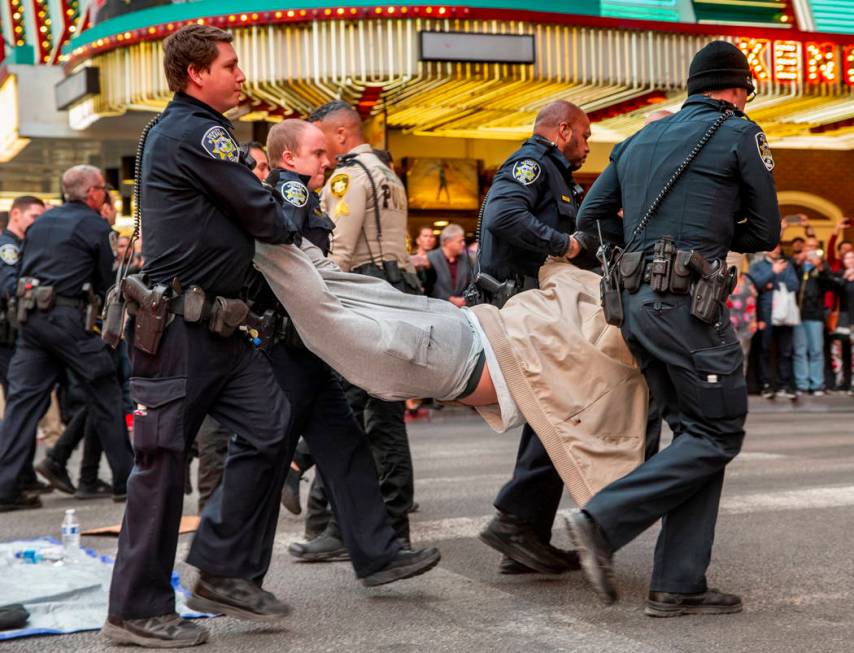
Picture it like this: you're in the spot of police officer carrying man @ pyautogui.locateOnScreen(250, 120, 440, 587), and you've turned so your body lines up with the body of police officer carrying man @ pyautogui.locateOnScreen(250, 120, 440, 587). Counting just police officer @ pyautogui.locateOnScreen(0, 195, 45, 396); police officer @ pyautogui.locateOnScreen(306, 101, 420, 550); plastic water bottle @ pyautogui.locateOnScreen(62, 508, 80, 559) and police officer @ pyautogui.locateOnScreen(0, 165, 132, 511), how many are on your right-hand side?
0

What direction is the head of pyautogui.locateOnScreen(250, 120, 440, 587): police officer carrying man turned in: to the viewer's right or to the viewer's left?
to the viewer's right

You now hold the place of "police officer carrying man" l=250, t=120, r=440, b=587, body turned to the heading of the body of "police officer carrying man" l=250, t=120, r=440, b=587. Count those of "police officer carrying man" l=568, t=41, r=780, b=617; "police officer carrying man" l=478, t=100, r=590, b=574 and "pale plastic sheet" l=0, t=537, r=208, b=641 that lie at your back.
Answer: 1

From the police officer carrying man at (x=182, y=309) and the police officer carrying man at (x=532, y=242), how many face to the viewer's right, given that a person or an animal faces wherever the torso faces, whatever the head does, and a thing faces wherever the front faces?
2

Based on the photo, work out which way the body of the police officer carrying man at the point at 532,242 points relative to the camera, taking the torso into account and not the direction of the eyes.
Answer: to the viewer's right

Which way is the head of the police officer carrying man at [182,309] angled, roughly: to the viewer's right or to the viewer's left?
to the viewer's right

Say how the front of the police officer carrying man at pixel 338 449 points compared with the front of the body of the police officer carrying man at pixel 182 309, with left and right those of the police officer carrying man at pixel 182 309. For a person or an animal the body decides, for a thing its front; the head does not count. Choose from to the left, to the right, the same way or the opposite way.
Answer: the same way

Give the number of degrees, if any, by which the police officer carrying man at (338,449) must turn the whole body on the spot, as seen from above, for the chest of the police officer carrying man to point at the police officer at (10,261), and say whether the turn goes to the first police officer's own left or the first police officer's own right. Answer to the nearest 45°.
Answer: approximately 135° to the first police officer's own left

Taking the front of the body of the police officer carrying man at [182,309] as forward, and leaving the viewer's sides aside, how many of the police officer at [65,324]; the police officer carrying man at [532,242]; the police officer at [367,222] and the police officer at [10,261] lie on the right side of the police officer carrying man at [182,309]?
0

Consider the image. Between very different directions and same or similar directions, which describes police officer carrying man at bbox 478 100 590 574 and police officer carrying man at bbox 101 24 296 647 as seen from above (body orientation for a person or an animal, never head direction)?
same or similar directions

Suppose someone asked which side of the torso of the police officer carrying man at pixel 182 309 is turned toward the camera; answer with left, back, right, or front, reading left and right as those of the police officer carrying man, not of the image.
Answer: right

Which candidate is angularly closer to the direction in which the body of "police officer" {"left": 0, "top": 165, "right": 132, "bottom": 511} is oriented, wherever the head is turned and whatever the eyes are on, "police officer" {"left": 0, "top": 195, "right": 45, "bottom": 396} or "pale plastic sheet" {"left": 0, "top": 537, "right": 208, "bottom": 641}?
the police officer

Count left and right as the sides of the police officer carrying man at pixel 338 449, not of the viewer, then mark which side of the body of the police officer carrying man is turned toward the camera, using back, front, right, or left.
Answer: right

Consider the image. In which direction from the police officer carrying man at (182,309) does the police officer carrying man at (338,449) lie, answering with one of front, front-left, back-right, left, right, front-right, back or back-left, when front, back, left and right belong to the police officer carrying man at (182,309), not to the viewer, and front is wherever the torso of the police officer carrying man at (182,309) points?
front-left
